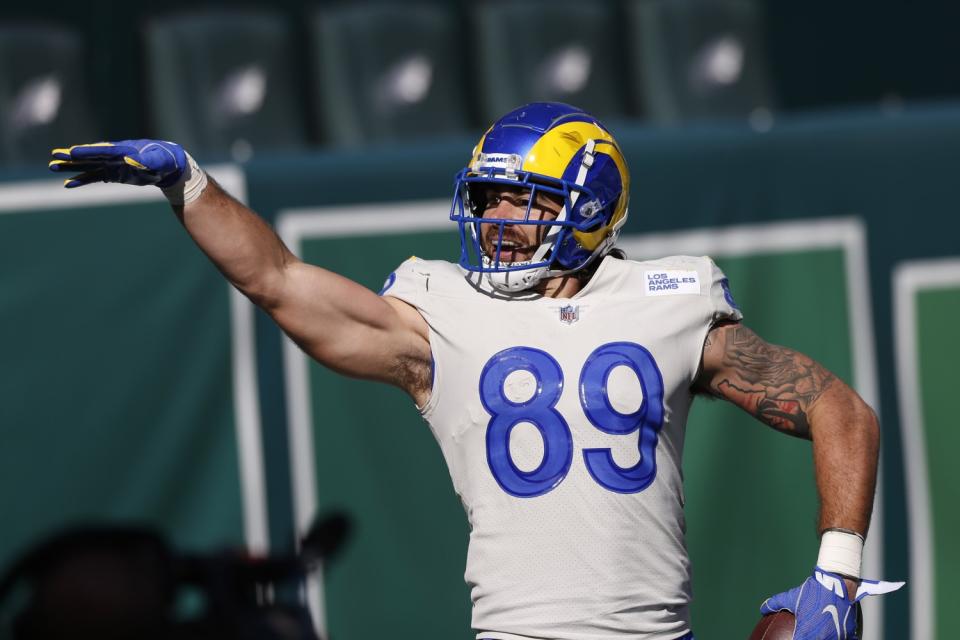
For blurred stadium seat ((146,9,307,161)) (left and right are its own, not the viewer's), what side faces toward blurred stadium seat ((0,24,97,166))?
right

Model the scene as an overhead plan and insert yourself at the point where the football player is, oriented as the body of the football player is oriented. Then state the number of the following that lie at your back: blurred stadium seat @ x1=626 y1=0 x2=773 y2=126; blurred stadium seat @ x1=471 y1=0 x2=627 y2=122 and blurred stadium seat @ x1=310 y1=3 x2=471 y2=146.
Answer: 3

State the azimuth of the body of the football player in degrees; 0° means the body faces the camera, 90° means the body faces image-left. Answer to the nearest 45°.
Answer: approximately 0°

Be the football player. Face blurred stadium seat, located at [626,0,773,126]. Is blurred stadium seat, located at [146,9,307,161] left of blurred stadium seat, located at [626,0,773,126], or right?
left

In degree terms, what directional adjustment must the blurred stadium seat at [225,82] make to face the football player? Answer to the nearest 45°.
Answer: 0° — it already faces them

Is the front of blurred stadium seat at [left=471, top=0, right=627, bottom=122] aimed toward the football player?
yes

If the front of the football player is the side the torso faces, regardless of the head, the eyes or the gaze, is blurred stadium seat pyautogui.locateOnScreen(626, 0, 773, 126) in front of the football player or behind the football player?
behind

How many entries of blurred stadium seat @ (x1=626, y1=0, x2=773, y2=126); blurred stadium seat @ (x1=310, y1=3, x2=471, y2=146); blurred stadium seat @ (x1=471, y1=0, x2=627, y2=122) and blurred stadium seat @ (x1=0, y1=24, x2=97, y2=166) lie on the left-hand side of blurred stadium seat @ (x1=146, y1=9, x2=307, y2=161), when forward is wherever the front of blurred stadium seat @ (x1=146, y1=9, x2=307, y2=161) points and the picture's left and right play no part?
3
